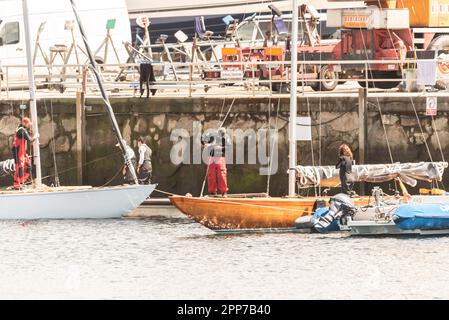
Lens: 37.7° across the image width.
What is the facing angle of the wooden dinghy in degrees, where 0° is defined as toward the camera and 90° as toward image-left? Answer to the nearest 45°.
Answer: approximately 90°
